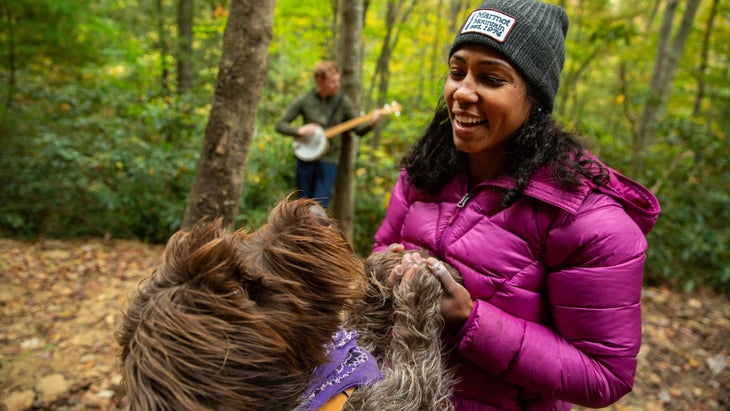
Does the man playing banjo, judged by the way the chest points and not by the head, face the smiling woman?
yes

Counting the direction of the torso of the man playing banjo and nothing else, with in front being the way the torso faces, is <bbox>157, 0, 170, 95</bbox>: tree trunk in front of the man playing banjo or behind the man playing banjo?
behind

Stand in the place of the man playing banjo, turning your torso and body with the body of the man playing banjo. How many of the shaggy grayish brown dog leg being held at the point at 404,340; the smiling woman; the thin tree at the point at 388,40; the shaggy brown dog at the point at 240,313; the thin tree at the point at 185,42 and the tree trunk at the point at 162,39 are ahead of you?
3

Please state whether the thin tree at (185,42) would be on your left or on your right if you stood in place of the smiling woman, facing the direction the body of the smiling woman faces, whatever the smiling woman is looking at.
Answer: on your right

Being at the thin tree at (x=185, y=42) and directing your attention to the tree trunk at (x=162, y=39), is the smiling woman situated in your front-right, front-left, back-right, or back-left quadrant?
back-left

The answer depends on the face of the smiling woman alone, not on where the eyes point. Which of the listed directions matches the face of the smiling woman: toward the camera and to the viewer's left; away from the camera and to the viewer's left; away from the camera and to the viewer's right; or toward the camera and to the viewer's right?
toward the camera and to the viewer's left

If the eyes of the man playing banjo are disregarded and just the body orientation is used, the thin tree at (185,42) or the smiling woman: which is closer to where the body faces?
the smiling woman

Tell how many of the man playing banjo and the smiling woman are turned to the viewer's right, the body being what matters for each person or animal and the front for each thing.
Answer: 0

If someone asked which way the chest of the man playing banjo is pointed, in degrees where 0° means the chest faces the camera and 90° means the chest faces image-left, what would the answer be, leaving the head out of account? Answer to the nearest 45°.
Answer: approximately 0°

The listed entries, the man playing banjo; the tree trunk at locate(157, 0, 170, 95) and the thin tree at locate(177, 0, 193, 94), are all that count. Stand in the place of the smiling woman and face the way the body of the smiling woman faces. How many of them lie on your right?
3

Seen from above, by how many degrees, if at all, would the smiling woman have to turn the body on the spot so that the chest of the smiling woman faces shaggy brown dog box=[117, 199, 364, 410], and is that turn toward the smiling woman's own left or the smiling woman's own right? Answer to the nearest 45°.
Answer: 0° — they already face it

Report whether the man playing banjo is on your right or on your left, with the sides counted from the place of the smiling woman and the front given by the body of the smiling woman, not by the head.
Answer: on your right

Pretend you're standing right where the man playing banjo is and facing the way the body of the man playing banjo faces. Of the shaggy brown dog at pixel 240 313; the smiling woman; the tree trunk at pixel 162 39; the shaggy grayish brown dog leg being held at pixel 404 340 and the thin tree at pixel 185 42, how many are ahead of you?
3

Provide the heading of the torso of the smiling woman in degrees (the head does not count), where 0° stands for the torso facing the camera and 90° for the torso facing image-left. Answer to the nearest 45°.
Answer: approximately 45°
